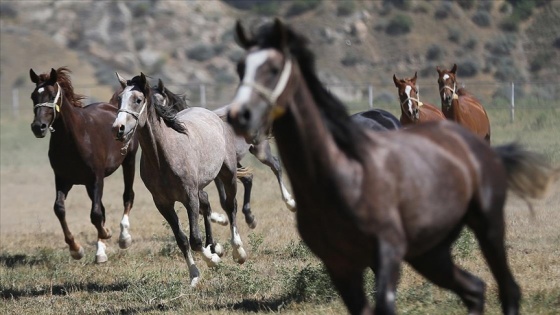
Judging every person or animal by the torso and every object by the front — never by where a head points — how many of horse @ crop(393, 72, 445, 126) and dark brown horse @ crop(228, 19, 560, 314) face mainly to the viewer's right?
0

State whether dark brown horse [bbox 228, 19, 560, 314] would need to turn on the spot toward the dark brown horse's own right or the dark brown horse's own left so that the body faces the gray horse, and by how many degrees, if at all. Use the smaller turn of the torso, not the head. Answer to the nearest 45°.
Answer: approximately 90° to the dark brown horse's own right

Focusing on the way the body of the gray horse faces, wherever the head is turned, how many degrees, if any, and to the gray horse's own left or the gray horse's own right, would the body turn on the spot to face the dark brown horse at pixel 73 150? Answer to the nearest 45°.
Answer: approximately 90° to the gray horse's own right

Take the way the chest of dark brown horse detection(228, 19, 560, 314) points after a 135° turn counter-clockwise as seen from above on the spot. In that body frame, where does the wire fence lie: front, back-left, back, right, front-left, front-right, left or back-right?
left

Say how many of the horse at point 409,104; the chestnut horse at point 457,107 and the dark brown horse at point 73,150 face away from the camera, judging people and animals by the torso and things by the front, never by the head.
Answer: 0

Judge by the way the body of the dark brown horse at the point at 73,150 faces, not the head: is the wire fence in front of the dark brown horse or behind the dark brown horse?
behind

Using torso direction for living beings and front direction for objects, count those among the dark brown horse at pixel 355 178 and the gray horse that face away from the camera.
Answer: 0

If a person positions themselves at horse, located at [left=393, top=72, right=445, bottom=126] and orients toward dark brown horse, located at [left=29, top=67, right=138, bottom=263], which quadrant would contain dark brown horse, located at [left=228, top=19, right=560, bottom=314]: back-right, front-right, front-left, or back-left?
front-left

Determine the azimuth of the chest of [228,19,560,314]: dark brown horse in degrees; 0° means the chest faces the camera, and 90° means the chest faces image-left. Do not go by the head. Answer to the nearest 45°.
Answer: approximately 45°

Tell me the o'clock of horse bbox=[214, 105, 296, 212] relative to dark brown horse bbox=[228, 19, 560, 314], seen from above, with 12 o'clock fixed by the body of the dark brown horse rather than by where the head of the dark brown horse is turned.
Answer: The horse is roughly at 4 o'clock from the dark brown horse.

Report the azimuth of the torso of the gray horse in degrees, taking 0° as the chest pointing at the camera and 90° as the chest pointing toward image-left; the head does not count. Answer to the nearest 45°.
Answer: approximately 45°

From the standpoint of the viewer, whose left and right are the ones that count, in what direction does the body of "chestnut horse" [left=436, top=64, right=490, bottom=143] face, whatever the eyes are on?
facing the viewer and to the left of the viewer

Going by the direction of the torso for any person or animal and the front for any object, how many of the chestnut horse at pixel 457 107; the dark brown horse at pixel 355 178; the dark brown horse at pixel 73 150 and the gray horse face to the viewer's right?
0

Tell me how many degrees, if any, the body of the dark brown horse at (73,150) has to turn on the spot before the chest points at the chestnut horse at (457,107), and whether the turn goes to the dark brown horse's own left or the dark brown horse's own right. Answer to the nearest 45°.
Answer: approximately 135° to the dark brown horse's own left

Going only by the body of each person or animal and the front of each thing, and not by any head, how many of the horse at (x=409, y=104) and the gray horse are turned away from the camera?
0

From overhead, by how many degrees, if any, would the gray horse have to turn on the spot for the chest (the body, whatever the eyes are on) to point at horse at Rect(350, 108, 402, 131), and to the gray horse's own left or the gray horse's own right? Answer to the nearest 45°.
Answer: approximately 135° to the gray horse's own left

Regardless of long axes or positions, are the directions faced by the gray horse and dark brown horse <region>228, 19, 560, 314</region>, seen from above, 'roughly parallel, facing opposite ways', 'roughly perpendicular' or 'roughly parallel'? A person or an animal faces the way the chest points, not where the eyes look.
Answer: roughly parallel

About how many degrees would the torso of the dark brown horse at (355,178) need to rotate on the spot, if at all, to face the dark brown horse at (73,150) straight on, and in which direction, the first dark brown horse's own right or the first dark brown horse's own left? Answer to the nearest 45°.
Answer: approximately 90° to the first dark brown horse's own right
